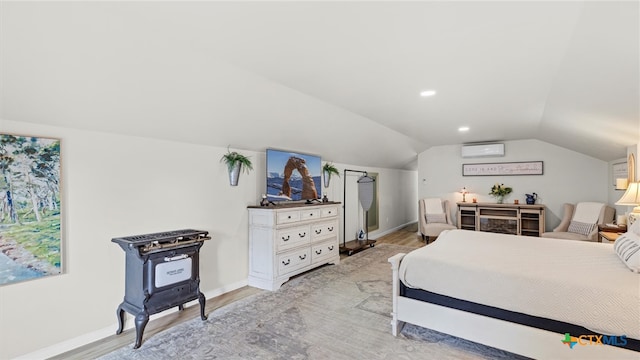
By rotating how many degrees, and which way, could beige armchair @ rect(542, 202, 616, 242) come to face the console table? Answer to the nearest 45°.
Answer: approximately 45° to its right

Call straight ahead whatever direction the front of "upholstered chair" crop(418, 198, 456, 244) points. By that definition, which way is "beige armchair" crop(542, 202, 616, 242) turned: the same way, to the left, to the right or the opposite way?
to the right

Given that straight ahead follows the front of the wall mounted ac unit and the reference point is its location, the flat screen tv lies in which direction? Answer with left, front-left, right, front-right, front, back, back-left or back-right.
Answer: front-right

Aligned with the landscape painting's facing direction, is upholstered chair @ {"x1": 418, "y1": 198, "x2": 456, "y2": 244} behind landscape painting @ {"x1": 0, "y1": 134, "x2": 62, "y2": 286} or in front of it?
in front

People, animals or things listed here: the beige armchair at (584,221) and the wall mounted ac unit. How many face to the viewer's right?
0

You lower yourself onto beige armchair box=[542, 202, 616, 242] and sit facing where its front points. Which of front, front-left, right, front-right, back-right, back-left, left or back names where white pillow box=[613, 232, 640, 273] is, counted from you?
front-left

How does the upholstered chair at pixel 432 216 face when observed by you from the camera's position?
facing the viewer and to the right of the viewer

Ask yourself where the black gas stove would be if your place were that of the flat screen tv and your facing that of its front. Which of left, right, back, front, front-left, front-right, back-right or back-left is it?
right

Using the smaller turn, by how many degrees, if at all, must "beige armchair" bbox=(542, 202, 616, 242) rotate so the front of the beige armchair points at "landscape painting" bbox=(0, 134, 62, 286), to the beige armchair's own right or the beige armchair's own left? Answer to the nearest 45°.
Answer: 0° — it already faces it
